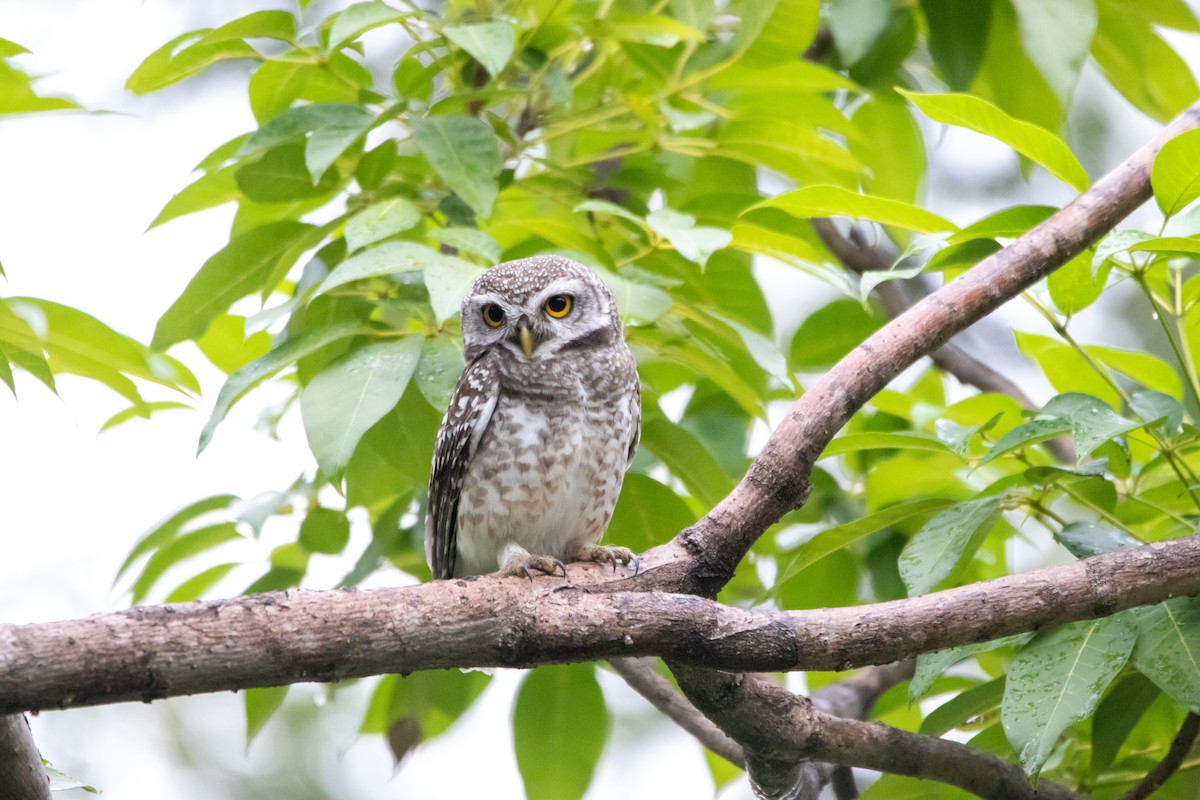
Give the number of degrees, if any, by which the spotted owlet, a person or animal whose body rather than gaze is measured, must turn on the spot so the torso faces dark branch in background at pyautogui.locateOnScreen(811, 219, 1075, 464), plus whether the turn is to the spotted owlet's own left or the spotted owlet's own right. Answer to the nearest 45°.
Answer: approximately 90° to the spotted owlet's own left

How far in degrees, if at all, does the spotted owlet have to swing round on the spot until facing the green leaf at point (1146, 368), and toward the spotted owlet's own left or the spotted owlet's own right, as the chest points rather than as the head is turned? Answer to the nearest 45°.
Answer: approximately 45° to the spotted owlet's own left

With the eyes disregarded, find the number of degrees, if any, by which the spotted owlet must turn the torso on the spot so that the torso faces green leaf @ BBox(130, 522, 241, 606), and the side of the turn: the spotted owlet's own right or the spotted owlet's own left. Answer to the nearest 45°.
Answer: approximately 135° to the spotted owlet's own right

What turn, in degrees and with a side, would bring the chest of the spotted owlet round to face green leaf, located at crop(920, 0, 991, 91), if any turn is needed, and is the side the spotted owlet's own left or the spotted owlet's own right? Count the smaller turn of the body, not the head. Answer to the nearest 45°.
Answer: approximately 90° to the spotted owlet's own left

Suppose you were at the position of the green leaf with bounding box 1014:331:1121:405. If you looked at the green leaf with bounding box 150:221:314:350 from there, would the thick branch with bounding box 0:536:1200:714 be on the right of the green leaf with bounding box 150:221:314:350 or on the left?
left

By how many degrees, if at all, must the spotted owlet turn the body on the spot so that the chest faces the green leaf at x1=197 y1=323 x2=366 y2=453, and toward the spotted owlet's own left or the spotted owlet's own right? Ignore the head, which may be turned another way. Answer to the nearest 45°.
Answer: approximately 90° to the spotted owlet's own right

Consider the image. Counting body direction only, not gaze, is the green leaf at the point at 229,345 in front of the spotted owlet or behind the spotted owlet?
behind

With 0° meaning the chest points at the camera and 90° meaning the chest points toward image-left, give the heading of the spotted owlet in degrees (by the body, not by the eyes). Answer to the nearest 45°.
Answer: approximately 315°
